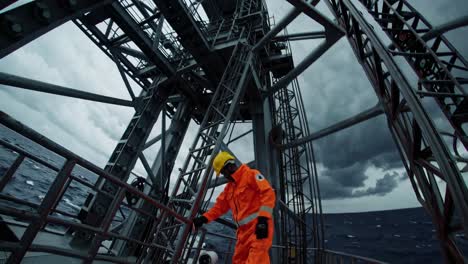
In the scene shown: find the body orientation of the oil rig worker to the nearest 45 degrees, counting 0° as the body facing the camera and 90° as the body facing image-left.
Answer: approximately 45°
